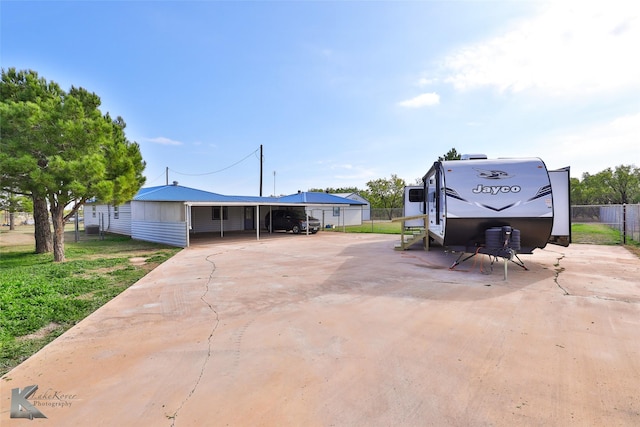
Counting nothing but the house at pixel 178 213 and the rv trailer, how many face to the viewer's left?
0

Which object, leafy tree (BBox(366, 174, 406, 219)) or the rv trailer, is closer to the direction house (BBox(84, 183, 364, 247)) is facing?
the rv trailer

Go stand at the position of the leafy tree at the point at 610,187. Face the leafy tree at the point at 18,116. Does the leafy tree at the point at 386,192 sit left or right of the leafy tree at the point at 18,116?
right

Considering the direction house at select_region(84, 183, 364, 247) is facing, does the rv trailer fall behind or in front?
in front

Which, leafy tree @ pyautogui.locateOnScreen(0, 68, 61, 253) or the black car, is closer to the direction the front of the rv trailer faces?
the leafy tree

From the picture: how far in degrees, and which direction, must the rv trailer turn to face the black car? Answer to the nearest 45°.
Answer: approximately 135° to its right

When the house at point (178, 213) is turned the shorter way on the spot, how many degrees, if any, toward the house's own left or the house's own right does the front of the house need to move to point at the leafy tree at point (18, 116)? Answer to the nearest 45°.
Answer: approximately 45° to the house's own right

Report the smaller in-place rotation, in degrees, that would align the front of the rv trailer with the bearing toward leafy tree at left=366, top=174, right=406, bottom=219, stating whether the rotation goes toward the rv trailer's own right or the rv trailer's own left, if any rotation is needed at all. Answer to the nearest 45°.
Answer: approximately 180°

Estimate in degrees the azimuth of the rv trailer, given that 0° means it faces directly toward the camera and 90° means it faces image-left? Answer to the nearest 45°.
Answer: approximately 0°

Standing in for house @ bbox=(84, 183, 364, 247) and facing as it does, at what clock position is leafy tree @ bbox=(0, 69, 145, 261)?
The leafy tree is roughly at 2 o'clock from the house.

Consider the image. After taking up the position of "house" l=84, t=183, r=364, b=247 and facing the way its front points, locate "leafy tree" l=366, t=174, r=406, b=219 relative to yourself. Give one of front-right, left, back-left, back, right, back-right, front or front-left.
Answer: left

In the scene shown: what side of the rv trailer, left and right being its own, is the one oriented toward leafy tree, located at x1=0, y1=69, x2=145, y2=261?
right

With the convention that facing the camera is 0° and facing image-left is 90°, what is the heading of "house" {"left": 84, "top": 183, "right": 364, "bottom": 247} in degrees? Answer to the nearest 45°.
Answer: approximately 315°
